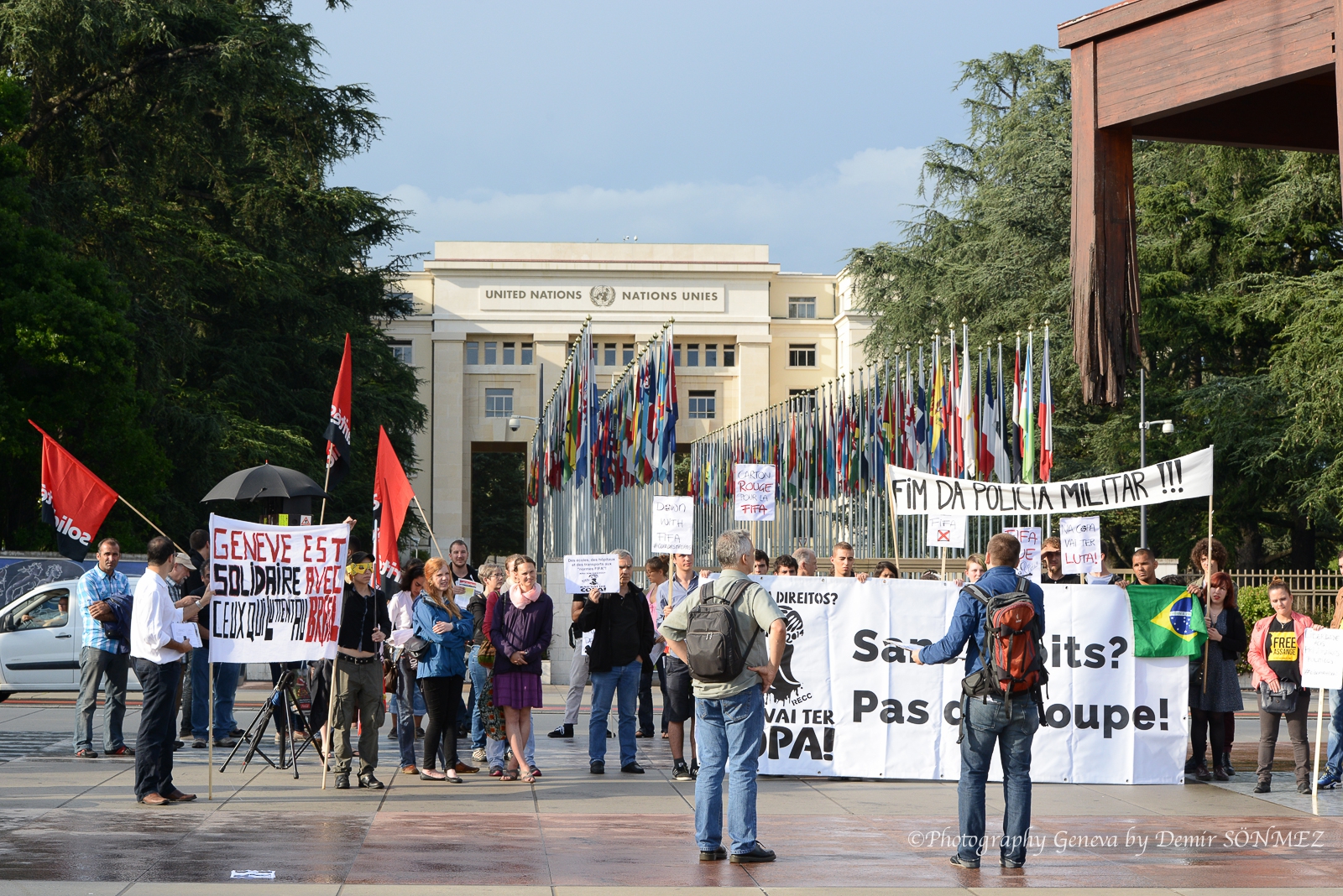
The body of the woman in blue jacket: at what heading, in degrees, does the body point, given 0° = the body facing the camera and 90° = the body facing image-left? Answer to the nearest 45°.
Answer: approximately 315°

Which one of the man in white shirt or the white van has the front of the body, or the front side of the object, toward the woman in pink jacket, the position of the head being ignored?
the man in white shirt

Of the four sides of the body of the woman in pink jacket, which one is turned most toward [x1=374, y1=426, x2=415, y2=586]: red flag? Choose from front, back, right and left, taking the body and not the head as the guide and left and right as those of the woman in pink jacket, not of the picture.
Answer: right

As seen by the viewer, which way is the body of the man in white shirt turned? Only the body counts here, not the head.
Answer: to the viewer's right

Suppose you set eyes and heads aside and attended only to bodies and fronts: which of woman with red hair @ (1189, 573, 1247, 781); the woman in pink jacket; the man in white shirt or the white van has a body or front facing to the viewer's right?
the man in white shirt

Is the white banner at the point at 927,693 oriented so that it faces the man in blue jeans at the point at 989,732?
yes

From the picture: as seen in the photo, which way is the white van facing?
to the viewer's left

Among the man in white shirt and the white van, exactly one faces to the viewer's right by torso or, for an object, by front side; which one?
the man in white shirt

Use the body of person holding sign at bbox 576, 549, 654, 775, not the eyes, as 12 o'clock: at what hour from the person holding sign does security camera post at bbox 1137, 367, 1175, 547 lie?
The security camera post is roughly at 7 o'clock from the person holding sign.
